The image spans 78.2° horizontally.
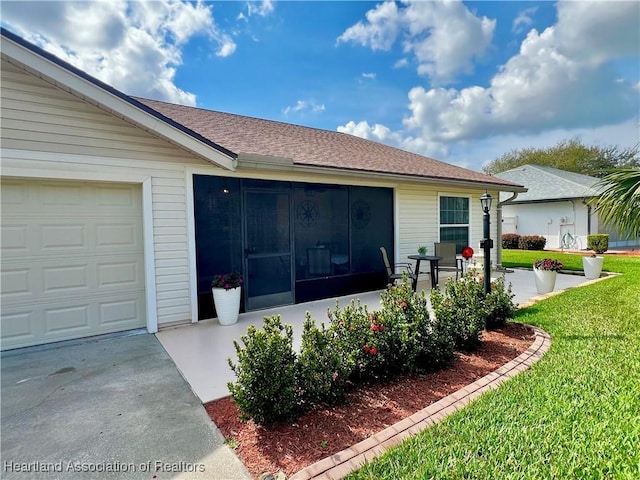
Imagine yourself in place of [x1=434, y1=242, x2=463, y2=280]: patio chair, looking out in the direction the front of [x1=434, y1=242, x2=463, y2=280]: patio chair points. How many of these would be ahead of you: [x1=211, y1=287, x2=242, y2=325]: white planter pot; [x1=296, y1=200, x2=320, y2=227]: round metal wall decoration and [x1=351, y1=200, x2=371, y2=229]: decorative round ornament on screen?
3

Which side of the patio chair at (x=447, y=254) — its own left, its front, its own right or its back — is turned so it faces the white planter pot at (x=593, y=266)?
left

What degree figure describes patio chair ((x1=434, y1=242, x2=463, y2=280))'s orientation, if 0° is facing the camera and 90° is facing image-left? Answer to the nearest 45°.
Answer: approximately 45°

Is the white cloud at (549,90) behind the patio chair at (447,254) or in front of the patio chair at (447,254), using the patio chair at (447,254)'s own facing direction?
behind

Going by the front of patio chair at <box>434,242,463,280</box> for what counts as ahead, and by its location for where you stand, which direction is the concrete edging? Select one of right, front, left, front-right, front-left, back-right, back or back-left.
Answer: front-left

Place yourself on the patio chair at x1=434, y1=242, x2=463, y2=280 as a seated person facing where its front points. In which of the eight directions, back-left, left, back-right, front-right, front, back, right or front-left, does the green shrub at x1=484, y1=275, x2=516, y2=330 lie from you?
front-left

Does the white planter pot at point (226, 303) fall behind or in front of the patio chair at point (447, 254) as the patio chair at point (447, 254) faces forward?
in front
